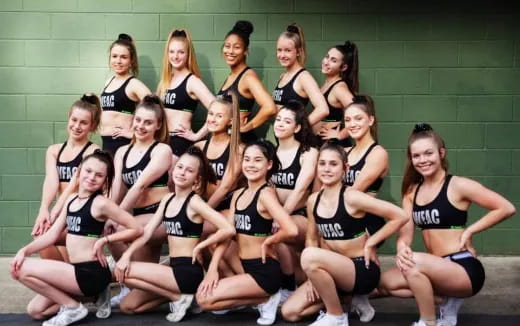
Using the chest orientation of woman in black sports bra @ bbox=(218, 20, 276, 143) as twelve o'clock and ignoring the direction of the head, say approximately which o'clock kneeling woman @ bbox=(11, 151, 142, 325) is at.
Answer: The kneeling woman is roughly at 12 o'clock from the woman in black sports bra.

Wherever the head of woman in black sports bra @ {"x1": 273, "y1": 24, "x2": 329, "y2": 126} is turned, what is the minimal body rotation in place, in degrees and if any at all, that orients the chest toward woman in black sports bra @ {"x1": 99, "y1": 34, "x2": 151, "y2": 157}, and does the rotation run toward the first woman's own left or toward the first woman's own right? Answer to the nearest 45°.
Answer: approximately 45° to the first woman's own right

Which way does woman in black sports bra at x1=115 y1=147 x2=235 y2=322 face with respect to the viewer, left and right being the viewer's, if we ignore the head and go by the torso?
facing the viewer and to the left of the viewer

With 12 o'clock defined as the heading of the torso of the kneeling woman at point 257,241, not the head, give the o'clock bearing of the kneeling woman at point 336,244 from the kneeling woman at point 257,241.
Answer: the kneeling woman at point 336,244 is roughly at 8 o'clock from the kneeling woman at point 257,241.

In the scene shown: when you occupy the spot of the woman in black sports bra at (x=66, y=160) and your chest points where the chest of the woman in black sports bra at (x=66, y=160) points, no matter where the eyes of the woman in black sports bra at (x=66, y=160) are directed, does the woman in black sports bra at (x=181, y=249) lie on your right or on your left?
on your left

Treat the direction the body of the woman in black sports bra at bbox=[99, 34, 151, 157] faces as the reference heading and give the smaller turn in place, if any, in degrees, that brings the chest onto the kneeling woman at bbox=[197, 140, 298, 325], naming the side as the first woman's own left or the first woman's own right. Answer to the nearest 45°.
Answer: approximately 90° to the first woman's own left

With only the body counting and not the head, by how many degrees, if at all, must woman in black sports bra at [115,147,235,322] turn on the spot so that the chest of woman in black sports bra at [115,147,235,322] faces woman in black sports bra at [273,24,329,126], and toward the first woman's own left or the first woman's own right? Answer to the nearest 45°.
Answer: approximately 180°
